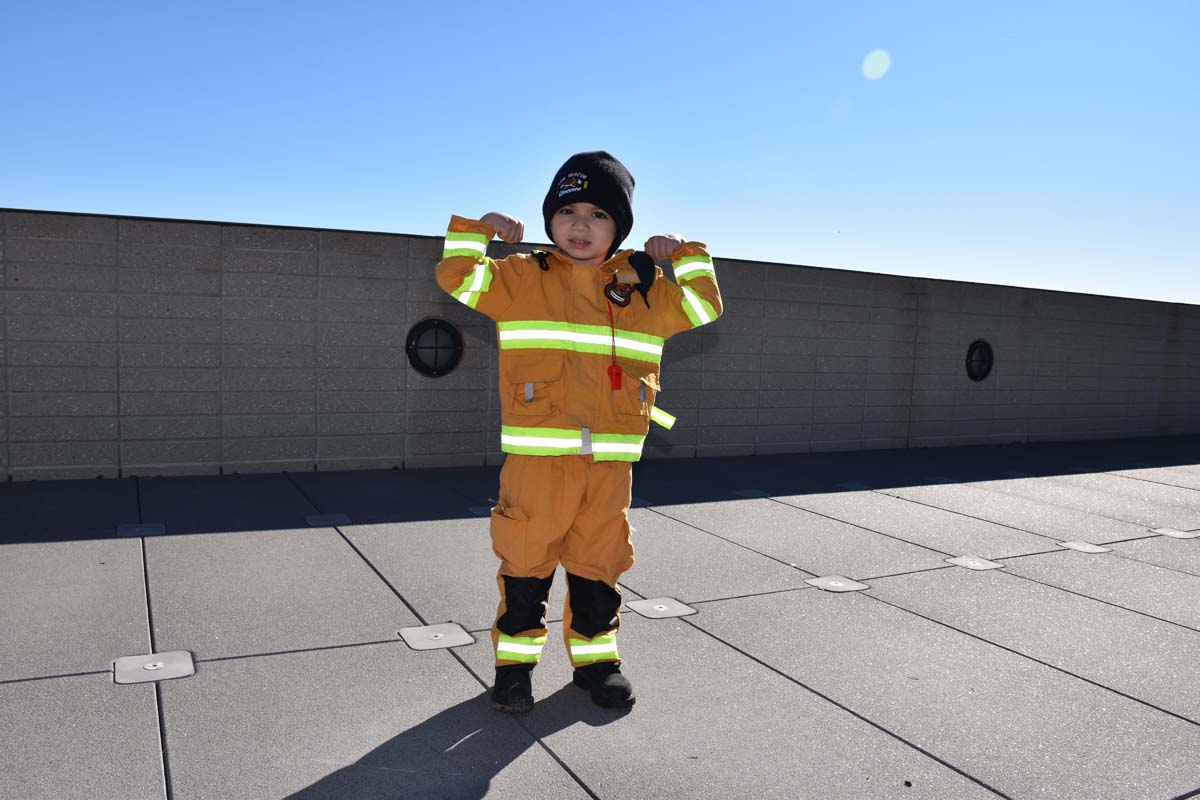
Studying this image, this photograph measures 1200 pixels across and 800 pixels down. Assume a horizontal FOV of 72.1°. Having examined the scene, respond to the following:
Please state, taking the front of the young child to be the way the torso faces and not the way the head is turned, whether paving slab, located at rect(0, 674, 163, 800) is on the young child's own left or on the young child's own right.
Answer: on the young child's own right

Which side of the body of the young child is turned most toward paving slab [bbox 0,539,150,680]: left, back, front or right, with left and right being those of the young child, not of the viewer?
right

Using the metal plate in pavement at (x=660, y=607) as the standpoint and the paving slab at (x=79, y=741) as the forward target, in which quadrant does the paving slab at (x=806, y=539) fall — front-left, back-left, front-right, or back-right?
back-right

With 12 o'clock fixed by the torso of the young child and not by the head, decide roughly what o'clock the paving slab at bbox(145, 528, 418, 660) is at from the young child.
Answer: The paving slab is roughly at 4 o'clock from the young child.

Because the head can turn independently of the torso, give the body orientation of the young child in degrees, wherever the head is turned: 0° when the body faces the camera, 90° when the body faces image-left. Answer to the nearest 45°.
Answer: approximately 0°

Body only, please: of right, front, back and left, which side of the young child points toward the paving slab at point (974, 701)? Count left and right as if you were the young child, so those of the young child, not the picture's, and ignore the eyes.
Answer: left

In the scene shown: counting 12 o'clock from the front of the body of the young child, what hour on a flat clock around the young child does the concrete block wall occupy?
The concrete block wall is roughly at 5 o'clock from the young child.

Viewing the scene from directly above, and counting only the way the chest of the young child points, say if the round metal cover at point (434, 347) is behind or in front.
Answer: behind

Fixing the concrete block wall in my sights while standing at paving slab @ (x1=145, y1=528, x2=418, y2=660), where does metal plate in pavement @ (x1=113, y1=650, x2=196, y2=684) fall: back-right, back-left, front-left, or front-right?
back-left
